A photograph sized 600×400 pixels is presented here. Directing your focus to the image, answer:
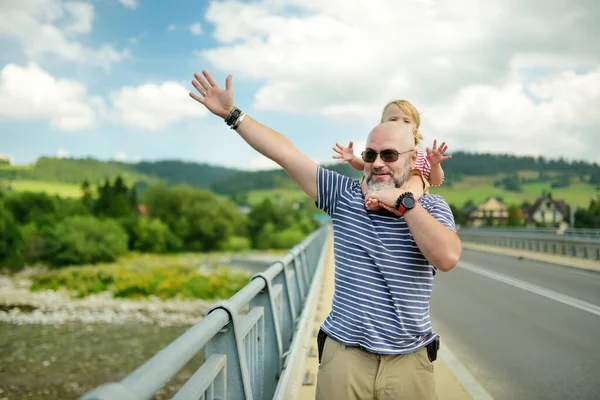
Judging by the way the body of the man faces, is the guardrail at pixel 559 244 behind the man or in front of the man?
behind

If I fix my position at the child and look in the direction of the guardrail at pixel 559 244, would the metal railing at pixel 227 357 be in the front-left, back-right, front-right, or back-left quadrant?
back-left

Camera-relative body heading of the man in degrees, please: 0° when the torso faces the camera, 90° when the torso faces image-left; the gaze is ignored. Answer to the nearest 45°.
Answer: approximately 0°

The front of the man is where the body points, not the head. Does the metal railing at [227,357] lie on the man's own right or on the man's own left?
on the man's own right
